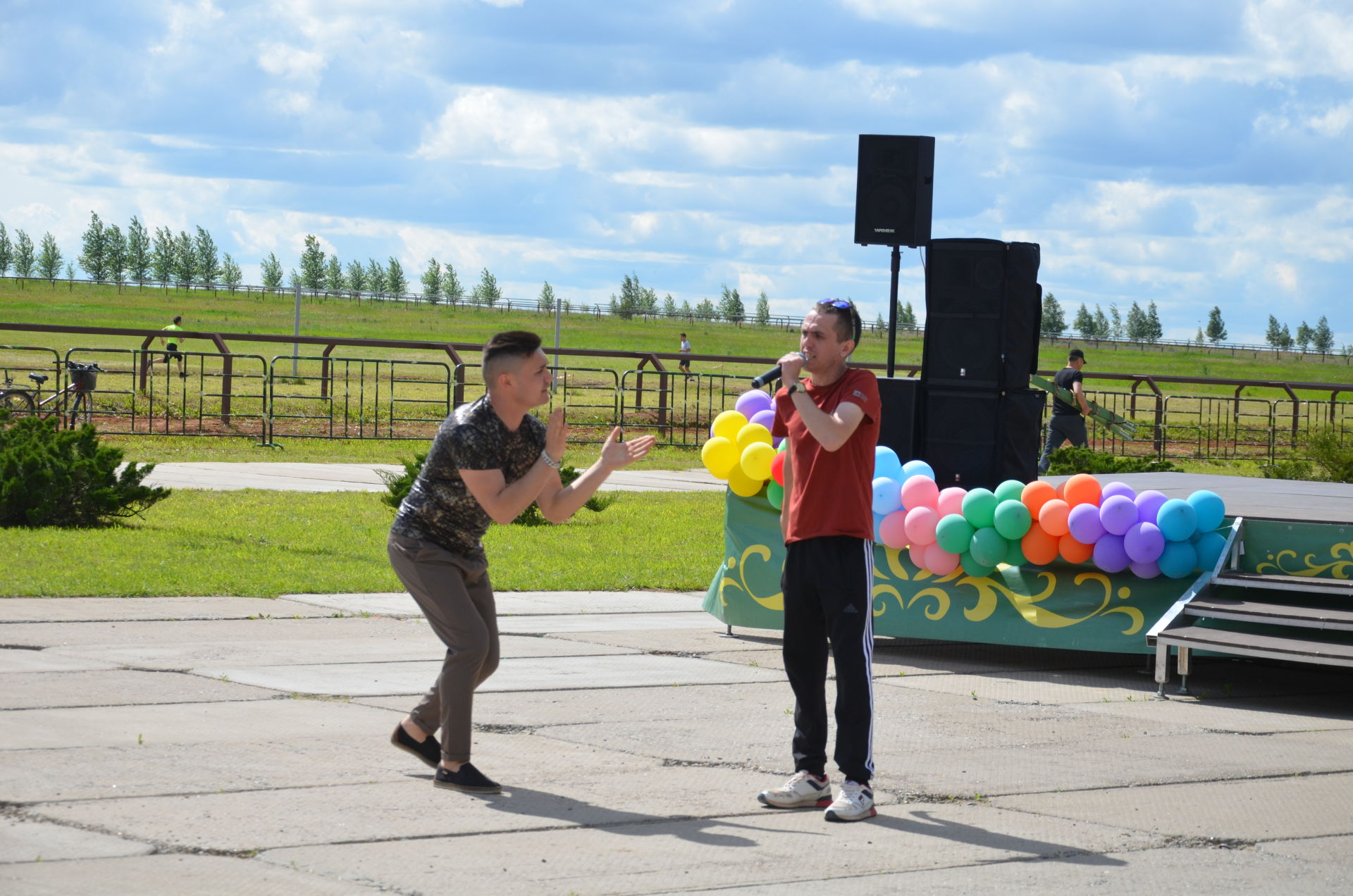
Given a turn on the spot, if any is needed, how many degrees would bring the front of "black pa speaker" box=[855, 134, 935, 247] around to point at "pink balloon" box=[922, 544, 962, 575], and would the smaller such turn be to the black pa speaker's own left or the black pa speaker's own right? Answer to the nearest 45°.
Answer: approximately 45° to the black pa speaker's own left

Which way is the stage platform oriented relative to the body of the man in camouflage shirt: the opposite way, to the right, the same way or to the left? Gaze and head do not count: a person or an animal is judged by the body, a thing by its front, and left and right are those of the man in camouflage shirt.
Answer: to the right

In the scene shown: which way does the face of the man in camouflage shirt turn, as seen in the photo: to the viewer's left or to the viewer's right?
to the viewer's right

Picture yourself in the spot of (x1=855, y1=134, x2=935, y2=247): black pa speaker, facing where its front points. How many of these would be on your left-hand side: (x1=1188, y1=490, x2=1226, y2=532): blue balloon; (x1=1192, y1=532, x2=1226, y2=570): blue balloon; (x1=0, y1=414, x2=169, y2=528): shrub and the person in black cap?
2

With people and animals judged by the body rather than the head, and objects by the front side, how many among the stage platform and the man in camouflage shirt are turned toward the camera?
1

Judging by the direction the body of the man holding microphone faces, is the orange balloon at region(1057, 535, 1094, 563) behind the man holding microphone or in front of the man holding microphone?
behind

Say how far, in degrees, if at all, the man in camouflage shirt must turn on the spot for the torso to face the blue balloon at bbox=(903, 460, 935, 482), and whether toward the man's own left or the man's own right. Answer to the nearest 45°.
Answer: approximately 45° to the man's own left

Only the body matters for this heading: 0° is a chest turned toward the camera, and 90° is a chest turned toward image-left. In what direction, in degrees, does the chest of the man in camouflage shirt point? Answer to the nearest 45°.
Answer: approximately 270°

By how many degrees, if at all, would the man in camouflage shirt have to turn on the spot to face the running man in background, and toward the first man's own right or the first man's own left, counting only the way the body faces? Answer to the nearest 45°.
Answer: approximately 90° to the first man's own left

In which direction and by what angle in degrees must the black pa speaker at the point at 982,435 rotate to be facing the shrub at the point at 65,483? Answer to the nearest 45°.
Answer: approximately 45° to its right

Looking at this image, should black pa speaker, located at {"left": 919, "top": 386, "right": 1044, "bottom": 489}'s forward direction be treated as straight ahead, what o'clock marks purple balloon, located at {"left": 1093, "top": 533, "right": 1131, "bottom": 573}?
The purple balloon is roughly at 10 o'clock from the black pa speaker.
